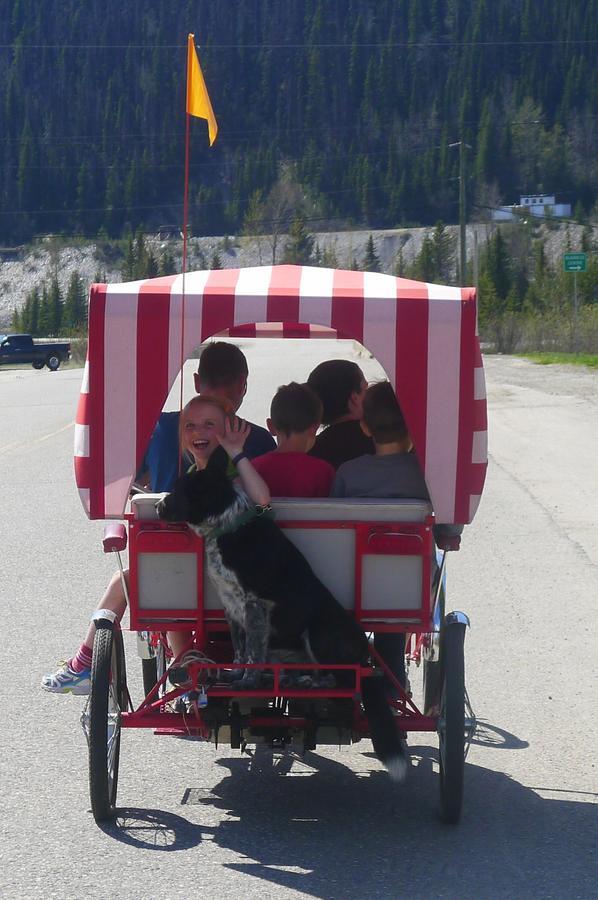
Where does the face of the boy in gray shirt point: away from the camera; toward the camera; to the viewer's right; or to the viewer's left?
away from the camera

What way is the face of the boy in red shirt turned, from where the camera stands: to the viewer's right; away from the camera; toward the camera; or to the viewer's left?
away from the camera

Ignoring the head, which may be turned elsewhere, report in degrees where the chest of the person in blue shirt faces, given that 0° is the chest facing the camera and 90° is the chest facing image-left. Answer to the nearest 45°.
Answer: approximately 180°

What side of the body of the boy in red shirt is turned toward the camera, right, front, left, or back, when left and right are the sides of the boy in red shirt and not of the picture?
back

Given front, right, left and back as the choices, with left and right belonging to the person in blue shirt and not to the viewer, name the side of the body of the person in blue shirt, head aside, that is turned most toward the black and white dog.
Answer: back

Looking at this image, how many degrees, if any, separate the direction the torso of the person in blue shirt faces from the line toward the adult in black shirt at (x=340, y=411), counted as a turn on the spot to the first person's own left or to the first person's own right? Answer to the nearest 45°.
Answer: approximately 45° to the first person's own right

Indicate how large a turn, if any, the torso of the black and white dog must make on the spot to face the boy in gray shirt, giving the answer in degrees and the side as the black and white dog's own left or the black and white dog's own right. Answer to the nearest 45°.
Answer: approximately 135° to the black and white dog's own right
